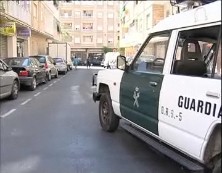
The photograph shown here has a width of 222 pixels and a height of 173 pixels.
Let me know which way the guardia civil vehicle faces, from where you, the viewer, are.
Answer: facing away from the viewer and to the left of the viewer

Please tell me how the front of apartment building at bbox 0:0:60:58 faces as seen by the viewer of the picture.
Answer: facing the viewer and to the right of the viewer

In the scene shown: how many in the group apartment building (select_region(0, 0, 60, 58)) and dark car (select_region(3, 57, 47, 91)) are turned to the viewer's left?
0

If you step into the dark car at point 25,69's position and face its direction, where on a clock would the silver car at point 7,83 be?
The silver car is roughly at 5 o'clock from the dark car.

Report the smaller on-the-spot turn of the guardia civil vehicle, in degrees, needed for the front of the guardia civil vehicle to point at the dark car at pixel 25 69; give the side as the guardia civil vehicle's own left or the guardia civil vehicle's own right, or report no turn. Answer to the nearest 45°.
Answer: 0° — it already faces it

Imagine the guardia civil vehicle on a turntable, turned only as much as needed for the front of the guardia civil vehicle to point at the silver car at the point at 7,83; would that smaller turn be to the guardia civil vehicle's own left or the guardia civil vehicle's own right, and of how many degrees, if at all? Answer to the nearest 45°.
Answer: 0° — it already faces it

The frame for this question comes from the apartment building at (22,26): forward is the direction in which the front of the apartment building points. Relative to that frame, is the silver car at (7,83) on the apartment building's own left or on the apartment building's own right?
on the apartment building's own right

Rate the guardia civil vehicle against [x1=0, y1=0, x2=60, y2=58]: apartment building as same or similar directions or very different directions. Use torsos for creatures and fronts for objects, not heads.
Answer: very different directions

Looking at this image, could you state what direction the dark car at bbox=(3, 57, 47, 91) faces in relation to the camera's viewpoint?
facing away from the viewer and to the right of the viewer

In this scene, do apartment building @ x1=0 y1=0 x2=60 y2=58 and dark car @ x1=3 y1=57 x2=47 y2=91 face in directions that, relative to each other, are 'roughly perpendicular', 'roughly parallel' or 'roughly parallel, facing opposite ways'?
roughly perpendicular
